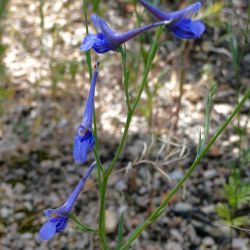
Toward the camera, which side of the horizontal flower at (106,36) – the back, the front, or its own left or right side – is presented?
left

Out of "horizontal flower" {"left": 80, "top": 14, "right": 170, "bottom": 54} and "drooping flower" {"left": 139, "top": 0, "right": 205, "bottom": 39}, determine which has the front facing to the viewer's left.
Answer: "horizontal flower" {"left": 80, "top": 14, "right": 170, "bottom": 54}

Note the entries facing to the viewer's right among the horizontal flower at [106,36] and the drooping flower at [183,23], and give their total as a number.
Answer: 1

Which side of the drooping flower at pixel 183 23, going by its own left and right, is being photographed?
right

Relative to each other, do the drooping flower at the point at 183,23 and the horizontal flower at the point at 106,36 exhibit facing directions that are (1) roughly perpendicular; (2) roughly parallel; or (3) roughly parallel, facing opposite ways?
roughly parallel, facing opposite ways

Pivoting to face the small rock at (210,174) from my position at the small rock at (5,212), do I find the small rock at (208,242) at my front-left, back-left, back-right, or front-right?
front-right

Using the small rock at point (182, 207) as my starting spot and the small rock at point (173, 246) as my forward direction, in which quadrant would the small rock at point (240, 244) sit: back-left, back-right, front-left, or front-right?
front-left
